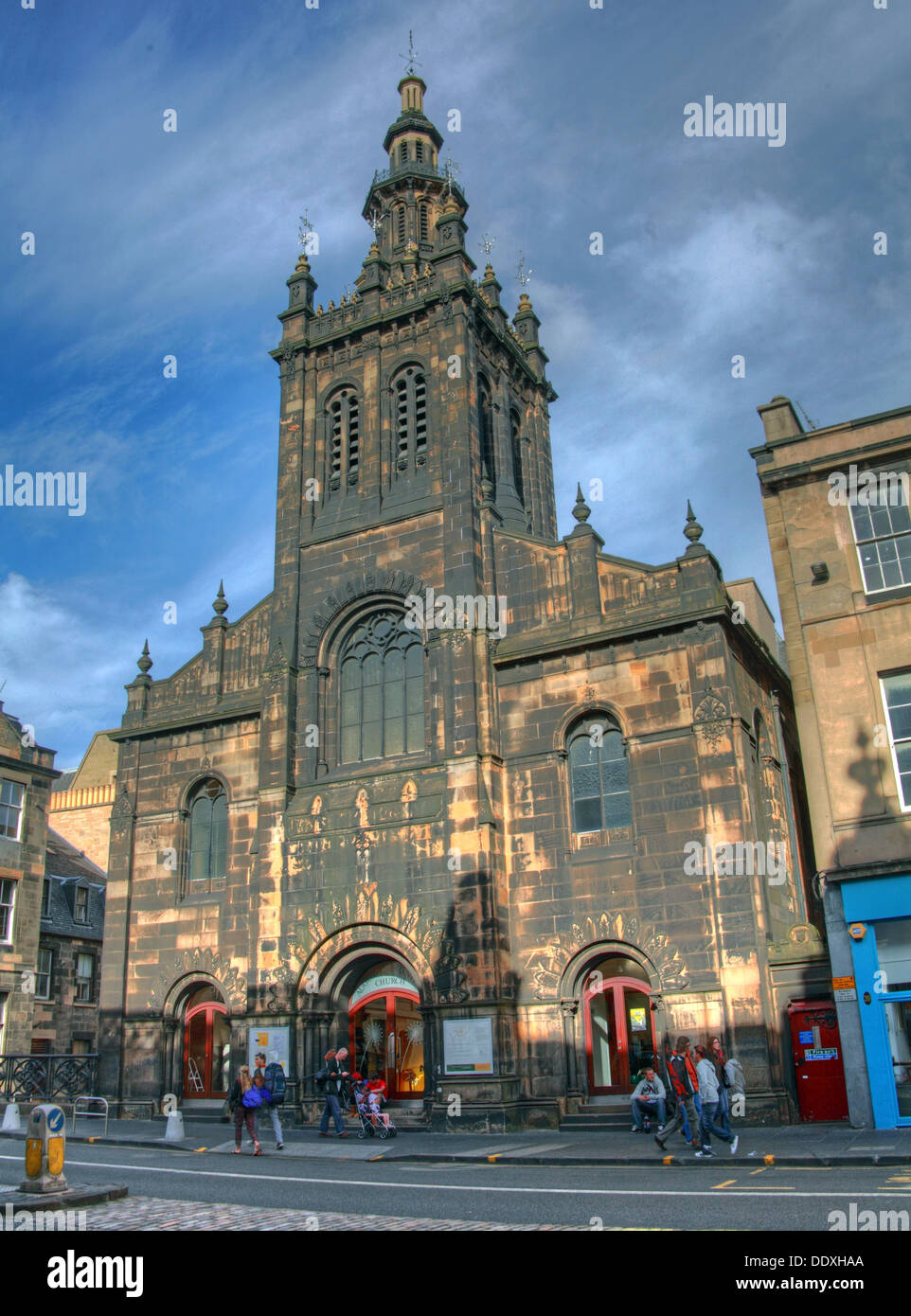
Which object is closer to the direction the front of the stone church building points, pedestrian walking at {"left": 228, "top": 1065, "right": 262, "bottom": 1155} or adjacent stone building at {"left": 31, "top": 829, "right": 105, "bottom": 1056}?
the pedestrian walking

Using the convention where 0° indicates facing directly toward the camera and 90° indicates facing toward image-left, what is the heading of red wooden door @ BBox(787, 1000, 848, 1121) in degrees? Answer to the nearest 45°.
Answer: approximately 0°

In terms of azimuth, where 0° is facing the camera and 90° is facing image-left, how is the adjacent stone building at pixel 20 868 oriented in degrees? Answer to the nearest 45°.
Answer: approximately 315°
